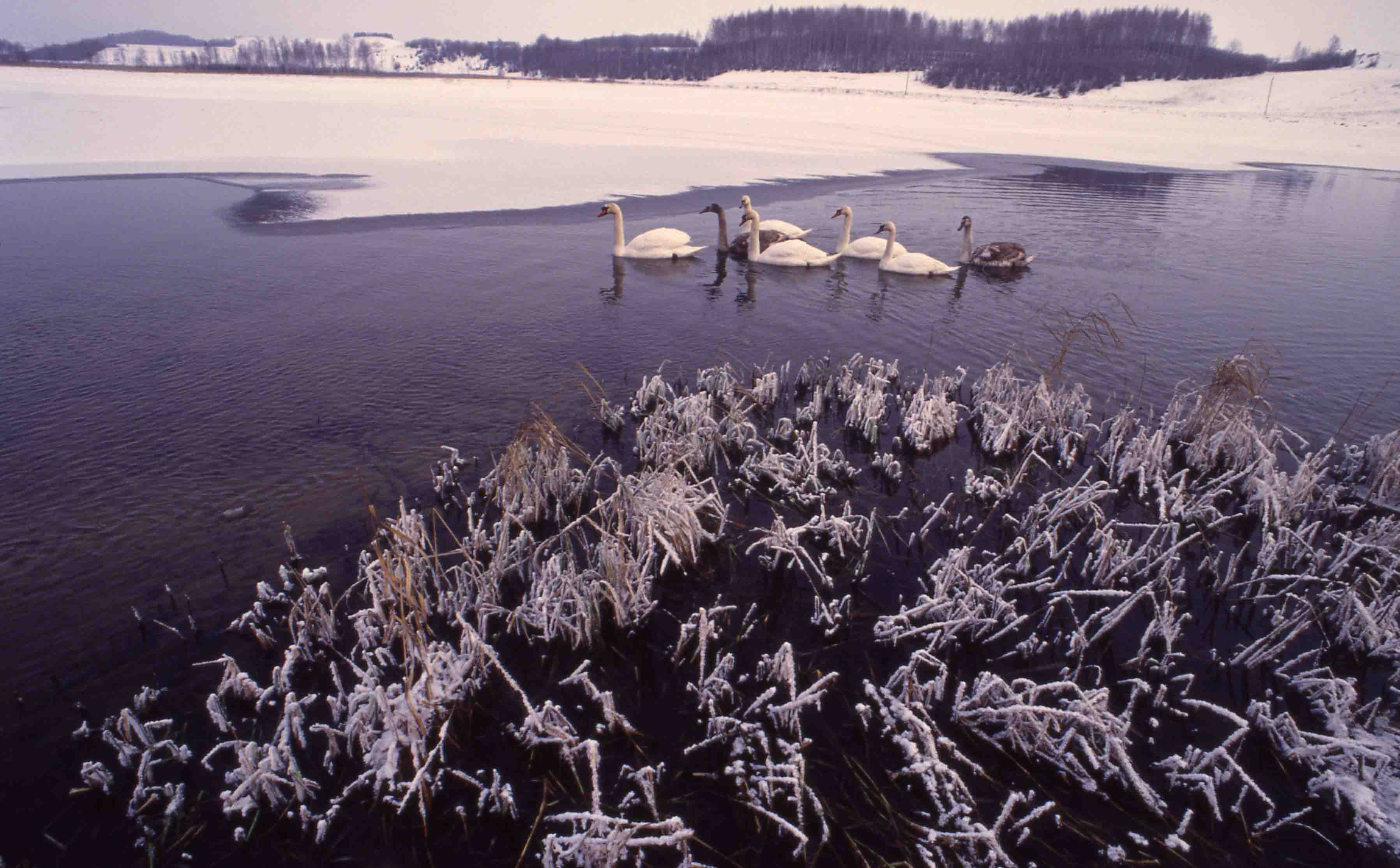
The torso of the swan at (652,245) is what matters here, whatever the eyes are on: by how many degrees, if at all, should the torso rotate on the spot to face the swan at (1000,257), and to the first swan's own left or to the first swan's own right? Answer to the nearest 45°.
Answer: approximately 180°

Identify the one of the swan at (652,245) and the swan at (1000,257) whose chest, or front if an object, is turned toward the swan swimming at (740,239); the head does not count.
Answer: the swan at (1000,257)

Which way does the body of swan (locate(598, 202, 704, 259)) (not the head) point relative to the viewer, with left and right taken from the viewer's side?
facing to the left of the viewer

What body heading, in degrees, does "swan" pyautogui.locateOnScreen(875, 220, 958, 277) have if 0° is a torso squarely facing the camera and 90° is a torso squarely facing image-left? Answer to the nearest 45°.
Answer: approximately 90°

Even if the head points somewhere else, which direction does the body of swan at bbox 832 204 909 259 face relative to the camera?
to the viewer's left

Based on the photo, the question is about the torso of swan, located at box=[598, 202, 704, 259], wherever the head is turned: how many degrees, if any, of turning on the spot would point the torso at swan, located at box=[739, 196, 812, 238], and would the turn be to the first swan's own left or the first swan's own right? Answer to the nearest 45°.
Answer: approximately 135° to the first swan's own right

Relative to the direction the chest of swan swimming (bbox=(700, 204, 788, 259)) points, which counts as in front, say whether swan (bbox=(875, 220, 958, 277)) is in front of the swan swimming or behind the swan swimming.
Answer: behind

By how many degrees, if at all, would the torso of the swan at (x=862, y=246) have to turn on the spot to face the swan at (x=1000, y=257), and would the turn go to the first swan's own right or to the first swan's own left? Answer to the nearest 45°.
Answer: approximately 180°

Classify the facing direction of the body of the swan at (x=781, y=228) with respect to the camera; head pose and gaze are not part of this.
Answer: to the viewer's left

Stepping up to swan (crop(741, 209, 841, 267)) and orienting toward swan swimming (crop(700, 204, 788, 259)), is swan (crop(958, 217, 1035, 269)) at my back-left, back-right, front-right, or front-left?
back-right

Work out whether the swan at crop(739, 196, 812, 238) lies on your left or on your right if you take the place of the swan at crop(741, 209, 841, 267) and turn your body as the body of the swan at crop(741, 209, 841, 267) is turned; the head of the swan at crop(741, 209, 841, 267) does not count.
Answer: on your right

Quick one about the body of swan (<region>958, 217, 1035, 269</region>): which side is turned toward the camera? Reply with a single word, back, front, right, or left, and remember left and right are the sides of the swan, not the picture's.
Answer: left

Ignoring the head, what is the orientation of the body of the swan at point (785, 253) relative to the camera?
to the viewer's left
